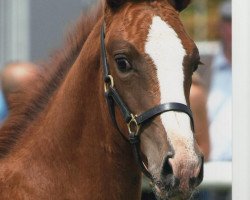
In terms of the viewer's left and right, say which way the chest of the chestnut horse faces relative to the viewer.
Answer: facing the viewer and to the right of the viewer

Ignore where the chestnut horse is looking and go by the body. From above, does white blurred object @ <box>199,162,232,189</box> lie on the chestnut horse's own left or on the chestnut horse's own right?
on the chestnut horse's own left
